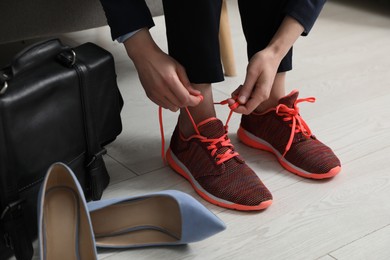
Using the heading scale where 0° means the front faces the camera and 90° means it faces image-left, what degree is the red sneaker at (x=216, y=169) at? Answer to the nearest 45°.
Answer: approximately 315°

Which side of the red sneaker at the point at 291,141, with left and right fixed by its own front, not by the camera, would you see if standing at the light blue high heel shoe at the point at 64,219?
right

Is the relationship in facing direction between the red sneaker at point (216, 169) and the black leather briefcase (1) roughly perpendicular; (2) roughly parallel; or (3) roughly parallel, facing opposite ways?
roughly parallel

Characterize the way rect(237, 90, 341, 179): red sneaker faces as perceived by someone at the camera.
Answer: facing the viewer and to the right of the viewer

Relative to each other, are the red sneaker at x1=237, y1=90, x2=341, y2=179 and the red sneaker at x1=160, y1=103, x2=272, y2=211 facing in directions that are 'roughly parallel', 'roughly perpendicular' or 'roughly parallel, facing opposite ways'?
roughly parallel
